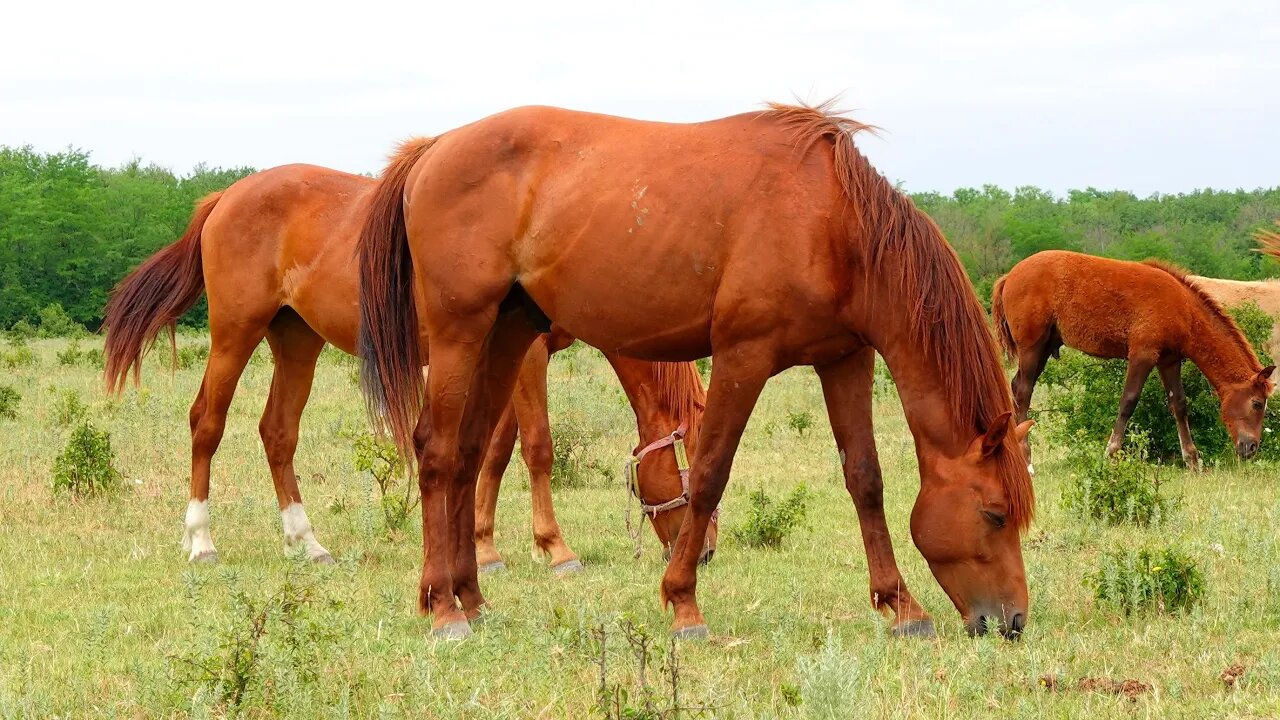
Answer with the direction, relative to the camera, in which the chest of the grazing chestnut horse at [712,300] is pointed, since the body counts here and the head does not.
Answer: to the viewer's right

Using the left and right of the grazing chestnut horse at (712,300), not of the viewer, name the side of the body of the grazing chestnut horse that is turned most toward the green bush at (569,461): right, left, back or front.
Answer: left

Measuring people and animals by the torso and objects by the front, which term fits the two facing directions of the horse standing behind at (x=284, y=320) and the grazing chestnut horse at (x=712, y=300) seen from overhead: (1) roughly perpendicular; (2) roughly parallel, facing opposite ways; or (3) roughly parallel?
roughly parallel

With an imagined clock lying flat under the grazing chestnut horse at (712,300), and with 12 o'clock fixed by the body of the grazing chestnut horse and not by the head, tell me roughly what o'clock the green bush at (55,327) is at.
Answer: The green bush is roughly at 8 o'clock from the grazing chestnut horse.

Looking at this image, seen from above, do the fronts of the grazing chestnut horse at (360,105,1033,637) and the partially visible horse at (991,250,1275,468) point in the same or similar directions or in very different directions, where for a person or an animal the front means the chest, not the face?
same or similar directions

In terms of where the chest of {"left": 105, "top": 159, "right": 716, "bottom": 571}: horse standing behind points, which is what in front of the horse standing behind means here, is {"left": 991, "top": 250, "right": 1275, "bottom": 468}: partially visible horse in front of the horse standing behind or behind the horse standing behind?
in front

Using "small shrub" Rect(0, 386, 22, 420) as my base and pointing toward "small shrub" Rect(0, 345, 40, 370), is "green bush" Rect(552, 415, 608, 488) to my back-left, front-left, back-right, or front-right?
back-right

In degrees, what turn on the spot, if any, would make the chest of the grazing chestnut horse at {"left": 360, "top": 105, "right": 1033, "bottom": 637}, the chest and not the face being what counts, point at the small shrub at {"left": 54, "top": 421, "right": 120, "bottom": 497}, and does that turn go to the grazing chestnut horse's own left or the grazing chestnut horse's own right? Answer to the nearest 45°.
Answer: approximately 135° to the grazing chestnut horse's own left

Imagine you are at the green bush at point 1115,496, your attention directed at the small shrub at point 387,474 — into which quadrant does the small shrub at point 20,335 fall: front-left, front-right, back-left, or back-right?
front-right

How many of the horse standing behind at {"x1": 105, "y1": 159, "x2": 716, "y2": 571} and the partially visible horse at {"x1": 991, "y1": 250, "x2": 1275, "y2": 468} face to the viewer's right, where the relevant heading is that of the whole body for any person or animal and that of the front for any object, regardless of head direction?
2

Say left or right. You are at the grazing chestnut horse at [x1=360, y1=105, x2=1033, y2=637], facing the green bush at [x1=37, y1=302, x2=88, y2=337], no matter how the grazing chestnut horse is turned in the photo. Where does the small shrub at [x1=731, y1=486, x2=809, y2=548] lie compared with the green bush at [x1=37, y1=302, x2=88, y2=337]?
right

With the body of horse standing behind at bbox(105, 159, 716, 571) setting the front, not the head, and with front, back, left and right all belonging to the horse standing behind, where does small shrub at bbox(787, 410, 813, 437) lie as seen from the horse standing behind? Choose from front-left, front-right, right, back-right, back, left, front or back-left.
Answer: front-left

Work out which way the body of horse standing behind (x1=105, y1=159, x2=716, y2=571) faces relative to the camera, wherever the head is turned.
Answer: to the viewer's right

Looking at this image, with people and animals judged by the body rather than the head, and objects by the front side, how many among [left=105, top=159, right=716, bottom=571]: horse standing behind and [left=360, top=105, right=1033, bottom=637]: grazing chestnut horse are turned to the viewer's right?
2

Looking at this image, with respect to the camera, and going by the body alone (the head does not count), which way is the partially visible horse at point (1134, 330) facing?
to the viewer's right
